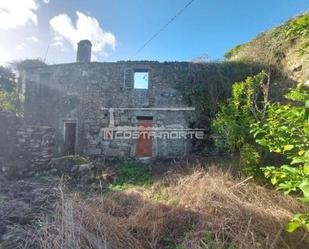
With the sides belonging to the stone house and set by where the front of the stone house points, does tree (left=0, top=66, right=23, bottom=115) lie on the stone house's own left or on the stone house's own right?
on the stone house's own right

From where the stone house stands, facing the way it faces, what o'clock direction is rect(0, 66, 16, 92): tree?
The tree is roughly at 4 o'clock from the stone house.

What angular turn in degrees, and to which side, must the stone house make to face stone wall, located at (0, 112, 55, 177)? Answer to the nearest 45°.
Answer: approximately 45° to its right

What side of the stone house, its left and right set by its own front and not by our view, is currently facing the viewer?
front

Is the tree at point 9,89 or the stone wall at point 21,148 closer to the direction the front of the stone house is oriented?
the stone wall

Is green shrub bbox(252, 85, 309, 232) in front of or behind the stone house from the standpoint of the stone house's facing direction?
in front

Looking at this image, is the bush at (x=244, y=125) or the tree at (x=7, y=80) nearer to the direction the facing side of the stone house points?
the bush

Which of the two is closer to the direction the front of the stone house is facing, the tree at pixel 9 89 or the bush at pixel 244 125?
the bush

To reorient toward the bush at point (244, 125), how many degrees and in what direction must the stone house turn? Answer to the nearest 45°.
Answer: approximately 45° to its left

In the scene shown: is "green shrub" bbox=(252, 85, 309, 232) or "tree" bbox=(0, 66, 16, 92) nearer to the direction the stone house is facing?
the green shrub
